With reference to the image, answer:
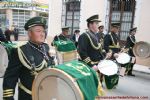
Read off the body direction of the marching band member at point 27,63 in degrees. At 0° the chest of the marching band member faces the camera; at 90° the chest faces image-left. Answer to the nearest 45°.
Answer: approximately 315°

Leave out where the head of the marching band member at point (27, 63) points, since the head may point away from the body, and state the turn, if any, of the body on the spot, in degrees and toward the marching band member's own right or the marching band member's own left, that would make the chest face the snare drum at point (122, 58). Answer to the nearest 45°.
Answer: approximately 90° to the marching band member's own left

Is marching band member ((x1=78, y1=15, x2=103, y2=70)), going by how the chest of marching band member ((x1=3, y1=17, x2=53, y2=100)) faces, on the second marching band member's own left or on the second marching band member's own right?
on the second marching band member's own left

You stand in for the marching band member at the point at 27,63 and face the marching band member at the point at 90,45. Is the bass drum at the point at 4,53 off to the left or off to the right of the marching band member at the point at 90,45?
left

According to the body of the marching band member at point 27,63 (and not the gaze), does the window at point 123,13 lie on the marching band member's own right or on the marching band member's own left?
on the marching band member's own left
